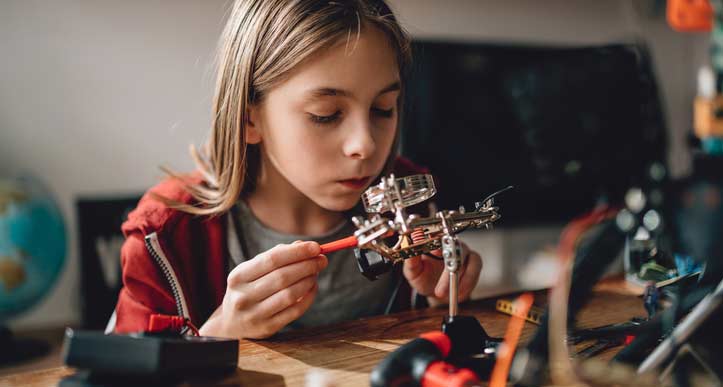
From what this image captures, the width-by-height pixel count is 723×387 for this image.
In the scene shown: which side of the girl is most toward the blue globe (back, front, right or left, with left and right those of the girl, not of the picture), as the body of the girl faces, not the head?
back

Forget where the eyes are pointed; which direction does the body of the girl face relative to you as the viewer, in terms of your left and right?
facing the viewer and to the right of the viewer

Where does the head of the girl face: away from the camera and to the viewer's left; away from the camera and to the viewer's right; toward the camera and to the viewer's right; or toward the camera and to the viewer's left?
toward the camera and to the viewer's right
